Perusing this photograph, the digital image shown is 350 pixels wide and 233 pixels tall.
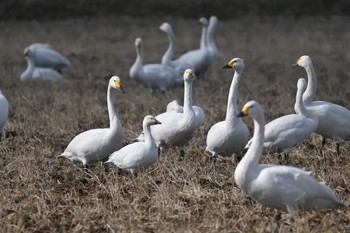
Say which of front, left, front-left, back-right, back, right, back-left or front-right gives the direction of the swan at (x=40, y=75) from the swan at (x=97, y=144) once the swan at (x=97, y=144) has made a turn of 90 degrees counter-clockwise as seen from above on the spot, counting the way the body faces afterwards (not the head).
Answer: front

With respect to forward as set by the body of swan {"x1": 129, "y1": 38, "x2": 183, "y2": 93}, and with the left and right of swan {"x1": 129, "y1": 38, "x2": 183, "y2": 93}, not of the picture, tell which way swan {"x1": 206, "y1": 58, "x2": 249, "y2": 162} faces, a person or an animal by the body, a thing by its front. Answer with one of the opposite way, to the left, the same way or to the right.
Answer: to the left

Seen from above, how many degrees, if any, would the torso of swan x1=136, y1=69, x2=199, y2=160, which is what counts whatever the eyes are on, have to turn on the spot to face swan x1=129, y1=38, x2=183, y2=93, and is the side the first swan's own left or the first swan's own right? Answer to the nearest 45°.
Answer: approximately 135° to the first swan's own left

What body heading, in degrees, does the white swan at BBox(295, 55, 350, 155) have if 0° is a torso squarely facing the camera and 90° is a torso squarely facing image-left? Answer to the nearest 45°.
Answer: approximately 90°

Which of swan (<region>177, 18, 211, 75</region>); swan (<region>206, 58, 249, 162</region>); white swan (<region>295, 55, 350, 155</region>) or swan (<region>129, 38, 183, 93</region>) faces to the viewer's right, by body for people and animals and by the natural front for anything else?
swan (<region>177, 18, 211, 75</region>)

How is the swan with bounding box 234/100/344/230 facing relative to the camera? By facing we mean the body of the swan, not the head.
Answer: to the viewer's left

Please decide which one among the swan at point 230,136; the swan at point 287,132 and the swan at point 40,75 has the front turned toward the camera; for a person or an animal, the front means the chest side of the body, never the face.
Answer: the swan at point 230,136

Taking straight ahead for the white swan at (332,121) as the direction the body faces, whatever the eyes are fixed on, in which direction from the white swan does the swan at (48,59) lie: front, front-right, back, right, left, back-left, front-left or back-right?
front-right

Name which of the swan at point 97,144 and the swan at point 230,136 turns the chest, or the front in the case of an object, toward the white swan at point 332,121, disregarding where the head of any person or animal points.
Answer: the swan at point 97,144

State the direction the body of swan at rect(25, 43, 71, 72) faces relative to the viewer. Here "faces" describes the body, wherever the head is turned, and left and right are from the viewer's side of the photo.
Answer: facing to the left of the viewer

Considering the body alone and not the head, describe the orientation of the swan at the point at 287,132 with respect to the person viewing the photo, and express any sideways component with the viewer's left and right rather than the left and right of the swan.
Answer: facing to the right of the viewer

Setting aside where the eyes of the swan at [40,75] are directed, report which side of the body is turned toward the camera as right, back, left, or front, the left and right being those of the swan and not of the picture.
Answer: left

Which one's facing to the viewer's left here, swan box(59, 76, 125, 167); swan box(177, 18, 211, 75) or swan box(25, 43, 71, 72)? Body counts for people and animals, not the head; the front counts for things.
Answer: swan box(25, 43, 71, 72)

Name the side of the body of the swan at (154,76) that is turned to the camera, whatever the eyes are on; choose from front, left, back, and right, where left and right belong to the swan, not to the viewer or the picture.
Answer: left

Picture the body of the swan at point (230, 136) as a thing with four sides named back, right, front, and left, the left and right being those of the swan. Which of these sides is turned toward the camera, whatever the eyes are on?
front

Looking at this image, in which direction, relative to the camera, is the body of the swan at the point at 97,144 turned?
to the viewer's right
